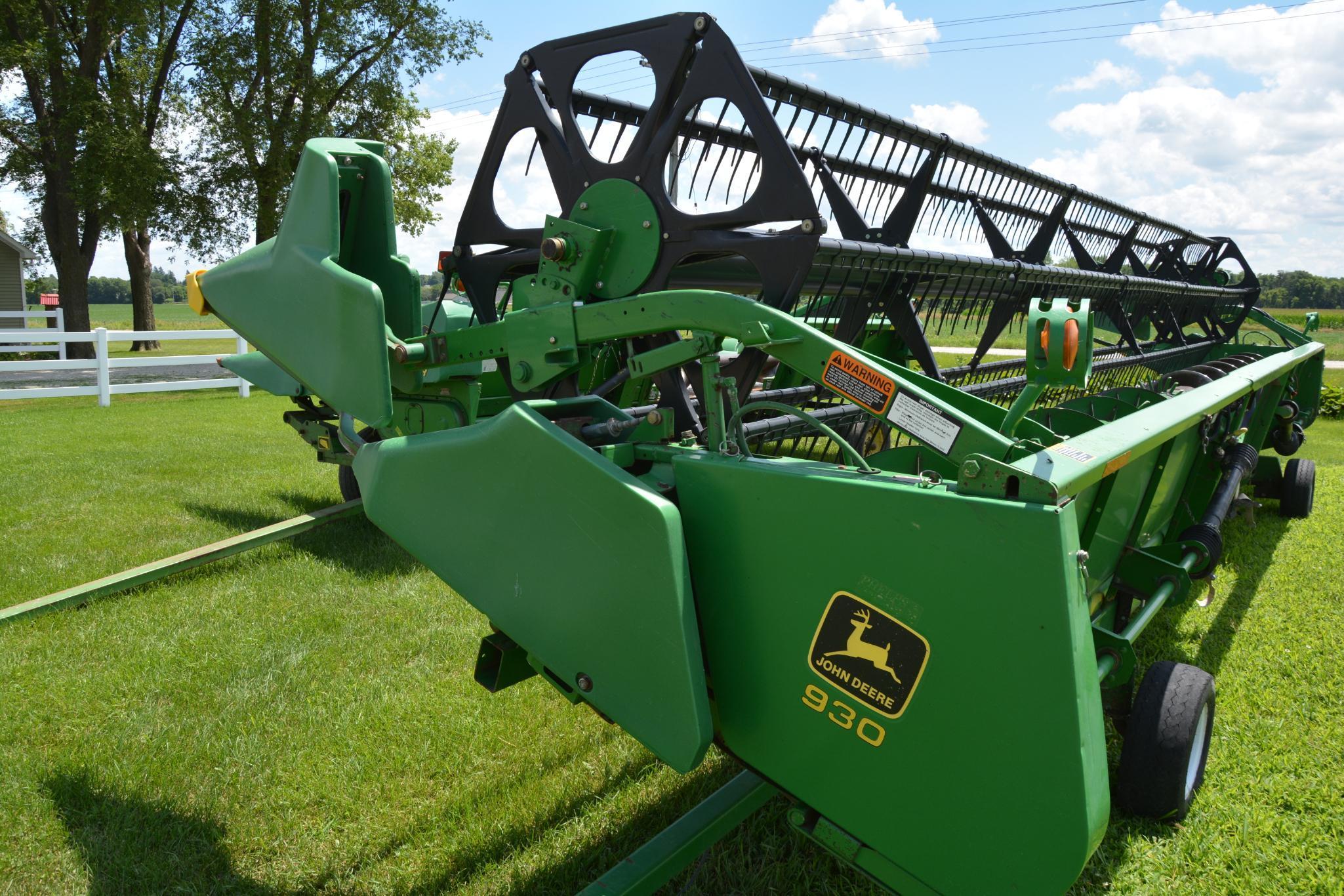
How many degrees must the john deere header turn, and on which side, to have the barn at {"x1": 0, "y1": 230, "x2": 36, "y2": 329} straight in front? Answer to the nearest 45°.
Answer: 0° — it already faces it

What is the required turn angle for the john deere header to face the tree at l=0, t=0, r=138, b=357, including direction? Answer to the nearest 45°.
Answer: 0° — it already faces it

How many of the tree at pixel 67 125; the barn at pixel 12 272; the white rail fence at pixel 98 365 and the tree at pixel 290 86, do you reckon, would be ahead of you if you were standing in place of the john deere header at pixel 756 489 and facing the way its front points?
4

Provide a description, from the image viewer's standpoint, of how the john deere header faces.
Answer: facing away from the viewer and to the left of the viewer

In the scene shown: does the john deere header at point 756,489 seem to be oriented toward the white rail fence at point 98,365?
yes

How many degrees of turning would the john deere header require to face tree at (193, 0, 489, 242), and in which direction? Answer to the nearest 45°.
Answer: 0° — it already faces it

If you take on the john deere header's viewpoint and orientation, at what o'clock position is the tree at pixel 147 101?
The tree is roughly at 12 o'clock from the john deere header.
